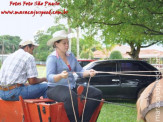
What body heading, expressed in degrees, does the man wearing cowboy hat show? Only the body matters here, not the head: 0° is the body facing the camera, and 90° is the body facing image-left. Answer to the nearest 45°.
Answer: approximately 225°

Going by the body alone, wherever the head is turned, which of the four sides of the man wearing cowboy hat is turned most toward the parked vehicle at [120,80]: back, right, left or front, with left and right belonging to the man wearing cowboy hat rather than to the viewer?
front

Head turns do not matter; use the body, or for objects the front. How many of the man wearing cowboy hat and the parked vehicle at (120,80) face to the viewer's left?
1

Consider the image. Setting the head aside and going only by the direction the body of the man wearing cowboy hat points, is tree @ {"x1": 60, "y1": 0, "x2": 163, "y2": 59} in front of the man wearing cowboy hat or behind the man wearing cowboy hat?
in front

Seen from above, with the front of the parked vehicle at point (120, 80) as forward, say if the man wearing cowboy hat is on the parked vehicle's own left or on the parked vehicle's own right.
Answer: on the parked vehicle's own left

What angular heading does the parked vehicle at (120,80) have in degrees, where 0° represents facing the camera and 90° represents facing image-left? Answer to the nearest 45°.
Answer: approximately 90°

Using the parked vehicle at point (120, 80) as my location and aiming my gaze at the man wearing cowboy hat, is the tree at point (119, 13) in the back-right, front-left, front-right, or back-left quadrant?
back-right

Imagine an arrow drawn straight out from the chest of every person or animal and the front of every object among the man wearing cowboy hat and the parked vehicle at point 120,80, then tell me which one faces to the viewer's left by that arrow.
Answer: the parked vehicle

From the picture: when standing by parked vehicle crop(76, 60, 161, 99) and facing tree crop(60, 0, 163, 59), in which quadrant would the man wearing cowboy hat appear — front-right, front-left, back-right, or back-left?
back-left
